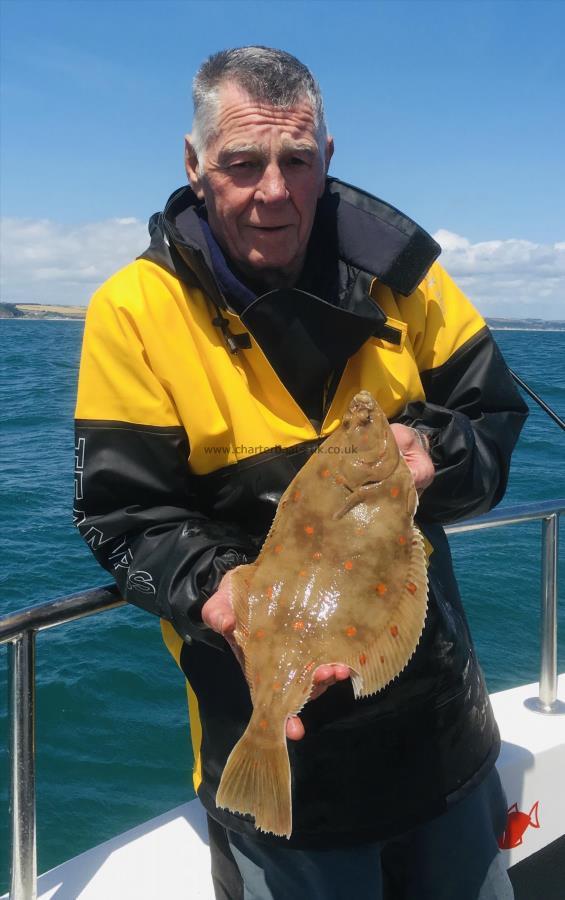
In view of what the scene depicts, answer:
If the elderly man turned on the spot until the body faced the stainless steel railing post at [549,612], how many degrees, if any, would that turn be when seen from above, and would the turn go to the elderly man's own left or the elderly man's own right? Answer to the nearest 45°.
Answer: approximately 135° to the elderly man's own left

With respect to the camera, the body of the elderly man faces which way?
toward the camera
